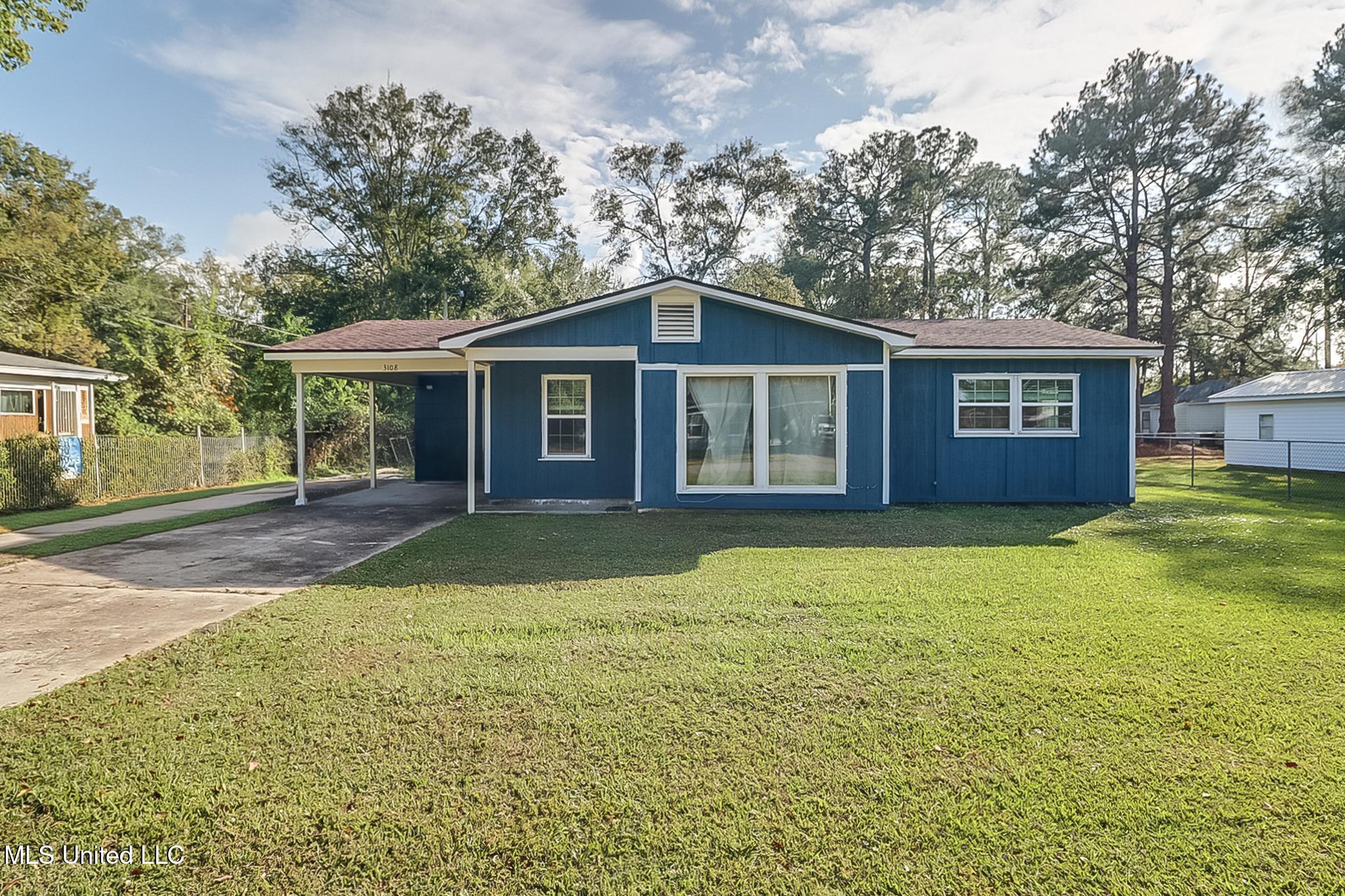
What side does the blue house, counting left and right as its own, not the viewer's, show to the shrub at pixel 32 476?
right

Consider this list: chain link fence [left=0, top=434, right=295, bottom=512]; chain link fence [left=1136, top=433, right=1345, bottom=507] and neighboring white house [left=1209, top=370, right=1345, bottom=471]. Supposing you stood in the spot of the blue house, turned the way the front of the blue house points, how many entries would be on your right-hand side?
1

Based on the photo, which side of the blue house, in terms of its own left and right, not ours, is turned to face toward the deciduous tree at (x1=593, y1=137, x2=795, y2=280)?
back

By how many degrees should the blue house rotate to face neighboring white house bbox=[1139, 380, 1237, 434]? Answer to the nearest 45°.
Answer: approximately 135° to its left

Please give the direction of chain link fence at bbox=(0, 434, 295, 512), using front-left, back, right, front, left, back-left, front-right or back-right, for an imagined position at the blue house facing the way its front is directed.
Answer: right

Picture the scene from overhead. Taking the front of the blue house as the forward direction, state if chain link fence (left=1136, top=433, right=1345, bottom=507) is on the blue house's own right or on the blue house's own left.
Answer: on the blue house's own left

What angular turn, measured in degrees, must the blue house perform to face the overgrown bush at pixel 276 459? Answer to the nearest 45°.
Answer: approximately 135° to its right

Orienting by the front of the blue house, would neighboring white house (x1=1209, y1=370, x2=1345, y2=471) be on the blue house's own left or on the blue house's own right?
on the blue house's own left

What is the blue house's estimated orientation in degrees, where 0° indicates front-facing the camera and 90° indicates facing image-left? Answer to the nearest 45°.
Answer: approximately 0°

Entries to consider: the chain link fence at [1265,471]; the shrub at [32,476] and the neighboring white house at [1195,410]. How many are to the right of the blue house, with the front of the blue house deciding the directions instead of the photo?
1

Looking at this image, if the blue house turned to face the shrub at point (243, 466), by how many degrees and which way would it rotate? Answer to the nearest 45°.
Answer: approximately 135° to its right

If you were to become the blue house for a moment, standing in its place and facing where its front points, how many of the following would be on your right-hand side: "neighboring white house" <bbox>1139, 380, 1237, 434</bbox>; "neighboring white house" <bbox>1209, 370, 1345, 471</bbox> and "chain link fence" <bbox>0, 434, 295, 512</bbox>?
1
